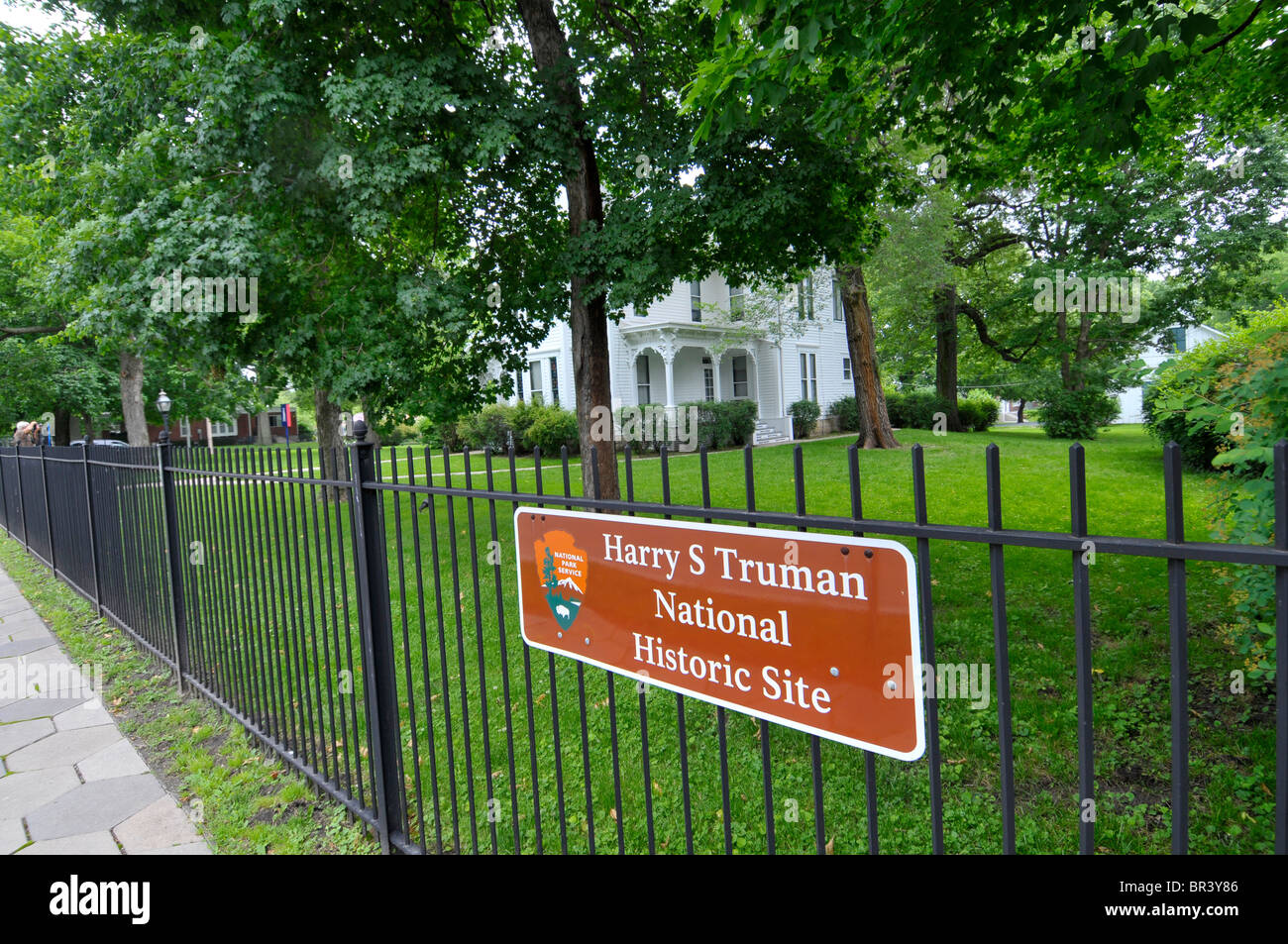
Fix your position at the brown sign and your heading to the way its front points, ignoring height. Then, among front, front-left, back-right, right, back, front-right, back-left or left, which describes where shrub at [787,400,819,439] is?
back-right

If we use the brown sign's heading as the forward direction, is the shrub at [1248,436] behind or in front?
behind

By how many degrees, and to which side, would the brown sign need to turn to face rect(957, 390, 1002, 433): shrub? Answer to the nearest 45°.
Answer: approximately 135° to its right

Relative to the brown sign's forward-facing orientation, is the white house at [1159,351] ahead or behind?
behind

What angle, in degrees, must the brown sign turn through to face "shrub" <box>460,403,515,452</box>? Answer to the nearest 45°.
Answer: approximately 135° to its right

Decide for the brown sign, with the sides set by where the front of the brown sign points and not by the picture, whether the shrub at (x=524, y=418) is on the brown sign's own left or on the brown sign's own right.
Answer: on the brown sign's own right

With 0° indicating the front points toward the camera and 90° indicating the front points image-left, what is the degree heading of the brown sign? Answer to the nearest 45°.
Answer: approximately 45°

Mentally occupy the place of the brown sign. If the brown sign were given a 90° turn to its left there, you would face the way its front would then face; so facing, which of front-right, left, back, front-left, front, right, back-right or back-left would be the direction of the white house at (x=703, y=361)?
back-left

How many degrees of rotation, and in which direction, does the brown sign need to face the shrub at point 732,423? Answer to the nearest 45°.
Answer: approximately 135° to its right

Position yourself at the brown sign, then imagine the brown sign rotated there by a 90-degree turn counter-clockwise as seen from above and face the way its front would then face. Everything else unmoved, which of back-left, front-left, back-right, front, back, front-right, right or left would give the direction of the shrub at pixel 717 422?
back-left

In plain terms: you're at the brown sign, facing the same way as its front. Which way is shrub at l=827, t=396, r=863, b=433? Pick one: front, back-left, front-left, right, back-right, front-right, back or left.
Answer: back-right

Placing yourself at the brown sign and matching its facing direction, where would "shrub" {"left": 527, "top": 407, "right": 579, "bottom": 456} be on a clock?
The shrub is roughly at 4 o'clock from the brown sign.
